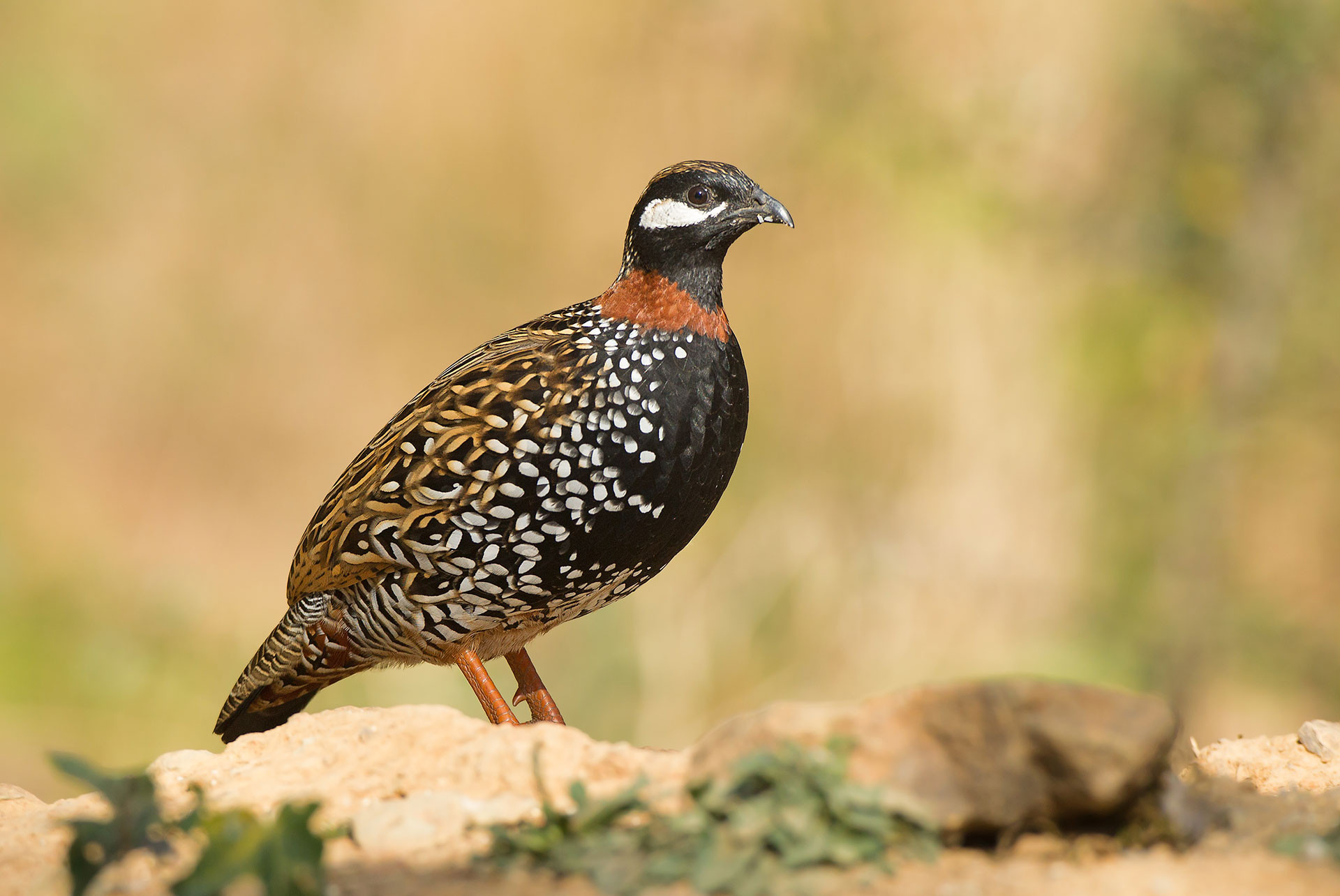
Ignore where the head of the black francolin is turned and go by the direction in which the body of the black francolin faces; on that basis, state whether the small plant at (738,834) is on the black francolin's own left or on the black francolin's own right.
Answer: on the black francolin's own right

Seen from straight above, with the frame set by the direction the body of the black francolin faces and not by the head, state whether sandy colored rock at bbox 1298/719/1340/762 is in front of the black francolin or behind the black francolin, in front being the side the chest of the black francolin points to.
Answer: in front

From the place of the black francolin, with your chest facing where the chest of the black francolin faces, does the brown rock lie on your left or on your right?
on your right

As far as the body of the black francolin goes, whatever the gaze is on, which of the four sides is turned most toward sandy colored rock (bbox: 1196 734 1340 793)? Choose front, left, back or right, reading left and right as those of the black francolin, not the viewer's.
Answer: front

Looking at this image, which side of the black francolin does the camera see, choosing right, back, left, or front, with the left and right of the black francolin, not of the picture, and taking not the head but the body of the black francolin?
right

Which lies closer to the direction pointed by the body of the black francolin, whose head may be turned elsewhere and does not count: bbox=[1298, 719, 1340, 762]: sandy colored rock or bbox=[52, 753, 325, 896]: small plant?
the sandy colored rock

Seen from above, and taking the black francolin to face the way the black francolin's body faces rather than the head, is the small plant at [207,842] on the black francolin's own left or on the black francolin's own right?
on the black francolin's own right
